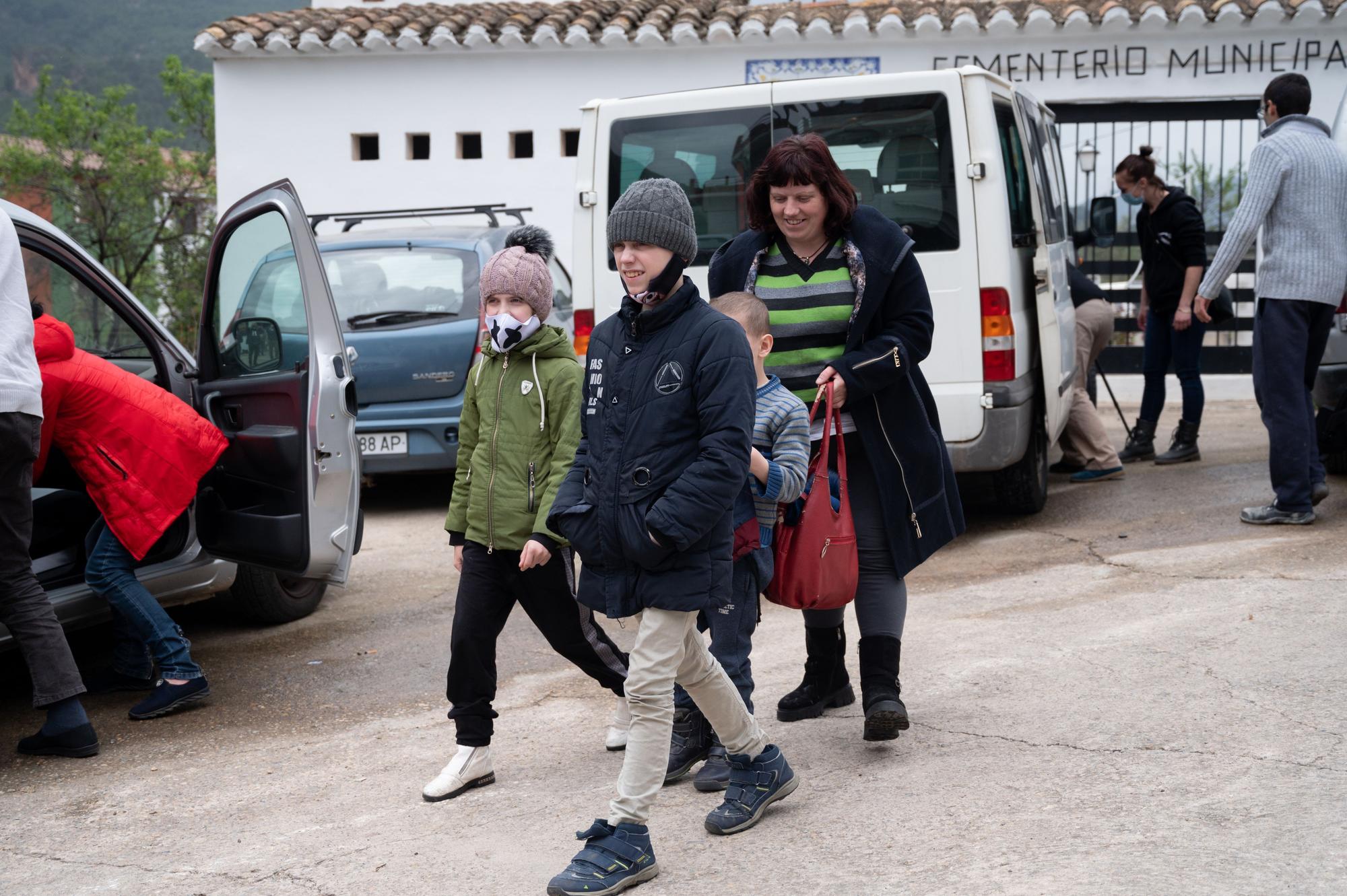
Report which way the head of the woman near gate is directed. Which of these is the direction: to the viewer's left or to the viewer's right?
to the viewer's left

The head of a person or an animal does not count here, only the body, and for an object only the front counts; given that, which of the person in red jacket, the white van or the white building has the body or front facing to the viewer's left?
the person in red jacket

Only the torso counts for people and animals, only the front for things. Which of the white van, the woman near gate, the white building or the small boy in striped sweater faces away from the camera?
the white van

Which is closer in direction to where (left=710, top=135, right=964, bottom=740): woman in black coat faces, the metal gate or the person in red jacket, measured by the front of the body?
the person in red jacket

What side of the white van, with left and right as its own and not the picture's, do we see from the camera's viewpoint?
back

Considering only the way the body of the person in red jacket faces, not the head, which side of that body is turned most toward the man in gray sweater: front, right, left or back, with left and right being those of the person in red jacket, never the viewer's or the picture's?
back

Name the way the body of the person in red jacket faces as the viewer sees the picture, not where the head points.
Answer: to the viewer's left

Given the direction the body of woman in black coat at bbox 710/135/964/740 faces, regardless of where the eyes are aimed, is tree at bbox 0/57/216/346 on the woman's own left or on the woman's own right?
on the woman's own right

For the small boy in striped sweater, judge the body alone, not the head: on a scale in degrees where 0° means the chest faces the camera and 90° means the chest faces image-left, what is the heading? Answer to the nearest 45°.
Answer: approximately 45°

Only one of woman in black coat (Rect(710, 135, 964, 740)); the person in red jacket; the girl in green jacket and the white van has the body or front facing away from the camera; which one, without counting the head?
the white van

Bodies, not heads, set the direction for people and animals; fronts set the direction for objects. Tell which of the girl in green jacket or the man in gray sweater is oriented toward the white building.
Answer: the man in gray sweater
